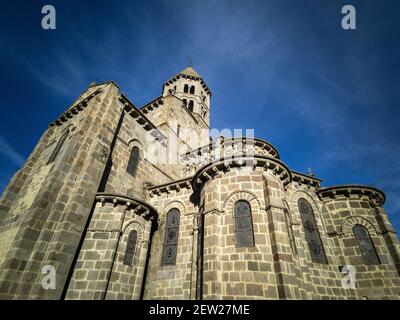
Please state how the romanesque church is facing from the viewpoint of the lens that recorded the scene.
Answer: facing away from the viewer and to the left of the viewer
